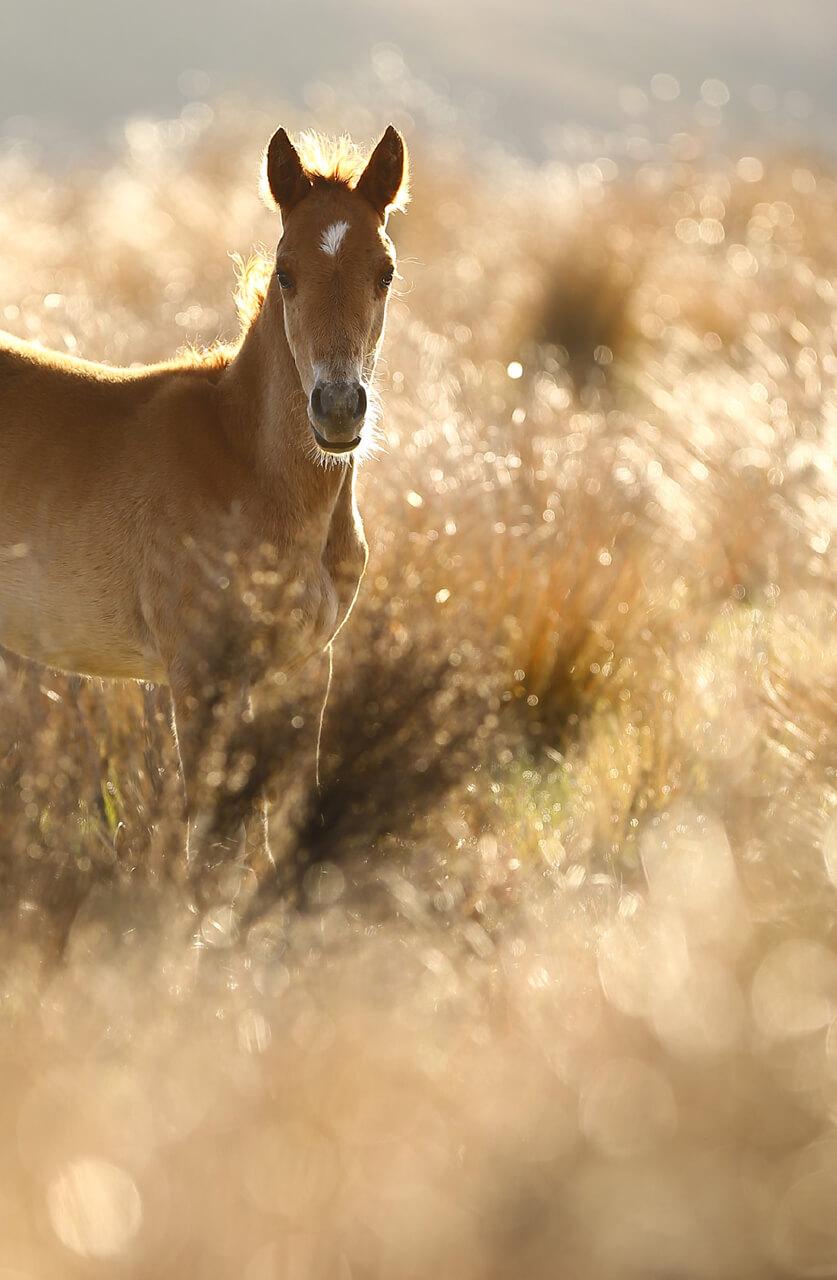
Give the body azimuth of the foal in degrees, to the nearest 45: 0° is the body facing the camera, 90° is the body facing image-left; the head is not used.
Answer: approximately 315°
